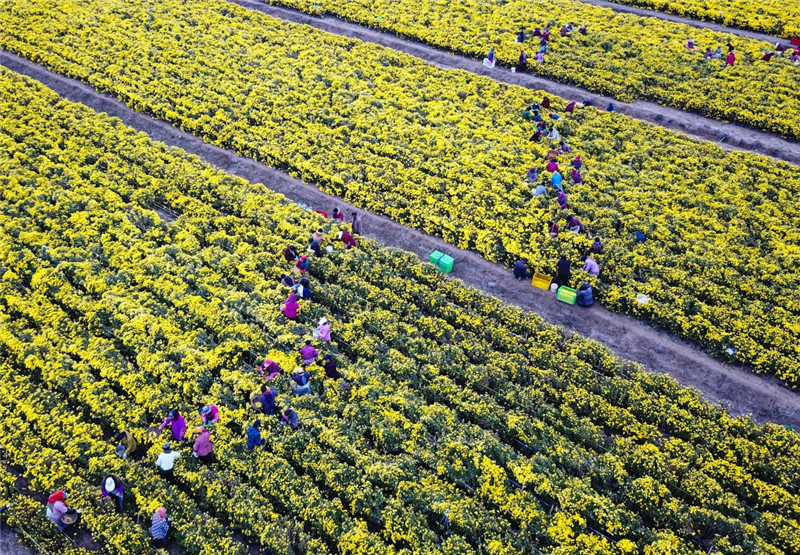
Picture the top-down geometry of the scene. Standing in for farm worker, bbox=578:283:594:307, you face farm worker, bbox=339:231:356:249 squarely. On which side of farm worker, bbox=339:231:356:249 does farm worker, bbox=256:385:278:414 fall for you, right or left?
left

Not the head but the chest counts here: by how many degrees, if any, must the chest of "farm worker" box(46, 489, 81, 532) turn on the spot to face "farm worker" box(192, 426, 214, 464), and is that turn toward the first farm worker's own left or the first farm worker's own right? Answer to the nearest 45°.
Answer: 0° — they already face them

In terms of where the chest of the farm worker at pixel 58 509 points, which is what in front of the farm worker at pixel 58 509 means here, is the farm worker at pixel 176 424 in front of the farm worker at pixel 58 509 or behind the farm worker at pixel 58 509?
in front

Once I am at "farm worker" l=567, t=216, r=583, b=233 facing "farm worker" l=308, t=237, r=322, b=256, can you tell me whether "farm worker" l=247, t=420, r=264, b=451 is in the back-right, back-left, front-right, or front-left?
front-left

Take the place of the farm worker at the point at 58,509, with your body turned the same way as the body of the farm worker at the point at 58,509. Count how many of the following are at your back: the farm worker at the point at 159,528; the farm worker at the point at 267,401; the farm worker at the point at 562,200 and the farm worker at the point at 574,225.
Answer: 0

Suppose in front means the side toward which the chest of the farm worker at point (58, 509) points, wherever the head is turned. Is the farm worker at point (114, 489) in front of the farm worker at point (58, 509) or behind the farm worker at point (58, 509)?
in front

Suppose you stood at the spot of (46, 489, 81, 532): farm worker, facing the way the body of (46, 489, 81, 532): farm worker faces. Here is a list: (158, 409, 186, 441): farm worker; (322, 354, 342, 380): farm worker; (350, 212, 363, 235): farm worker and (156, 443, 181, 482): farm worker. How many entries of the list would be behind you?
0
